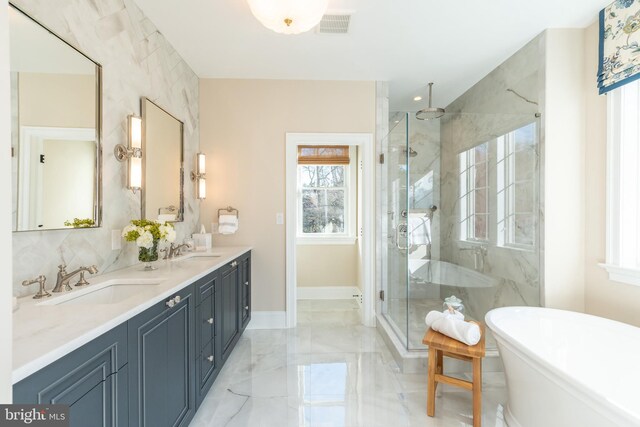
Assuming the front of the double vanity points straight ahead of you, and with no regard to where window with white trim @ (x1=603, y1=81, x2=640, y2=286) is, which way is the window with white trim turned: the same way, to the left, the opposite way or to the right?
the opposite way

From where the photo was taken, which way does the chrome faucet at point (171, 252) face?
to the viewer's right

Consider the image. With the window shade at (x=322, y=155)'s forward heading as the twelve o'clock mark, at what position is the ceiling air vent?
The ceiling air vent is roughly at 12 o'clock from the window shade.

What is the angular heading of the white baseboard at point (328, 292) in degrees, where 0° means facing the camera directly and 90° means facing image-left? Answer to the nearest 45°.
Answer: approximately 0°

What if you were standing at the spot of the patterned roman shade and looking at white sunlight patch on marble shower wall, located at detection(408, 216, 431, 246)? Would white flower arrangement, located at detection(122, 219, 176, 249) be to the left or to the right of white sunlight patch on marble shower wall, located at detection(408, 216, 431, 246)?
left

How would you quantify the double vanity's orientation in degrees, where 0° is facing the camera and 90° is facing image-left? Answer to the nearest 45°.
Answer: approximately 315°

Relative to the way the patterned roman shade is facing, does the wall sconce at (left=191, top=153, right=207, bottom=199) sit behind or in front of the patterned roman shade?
in front

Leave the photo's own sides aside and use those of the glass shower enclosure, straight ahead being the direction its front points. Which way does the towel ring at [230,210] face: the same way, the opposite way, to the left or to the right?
to the left

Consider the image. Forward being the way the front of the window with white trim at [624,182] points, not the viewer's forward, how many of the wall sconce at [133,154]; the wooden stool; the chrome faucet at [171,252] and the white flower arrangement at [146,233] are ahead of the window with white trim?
4

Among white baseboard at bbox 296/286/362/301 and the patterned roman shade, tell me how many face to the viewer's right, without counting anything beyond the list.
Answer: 0
